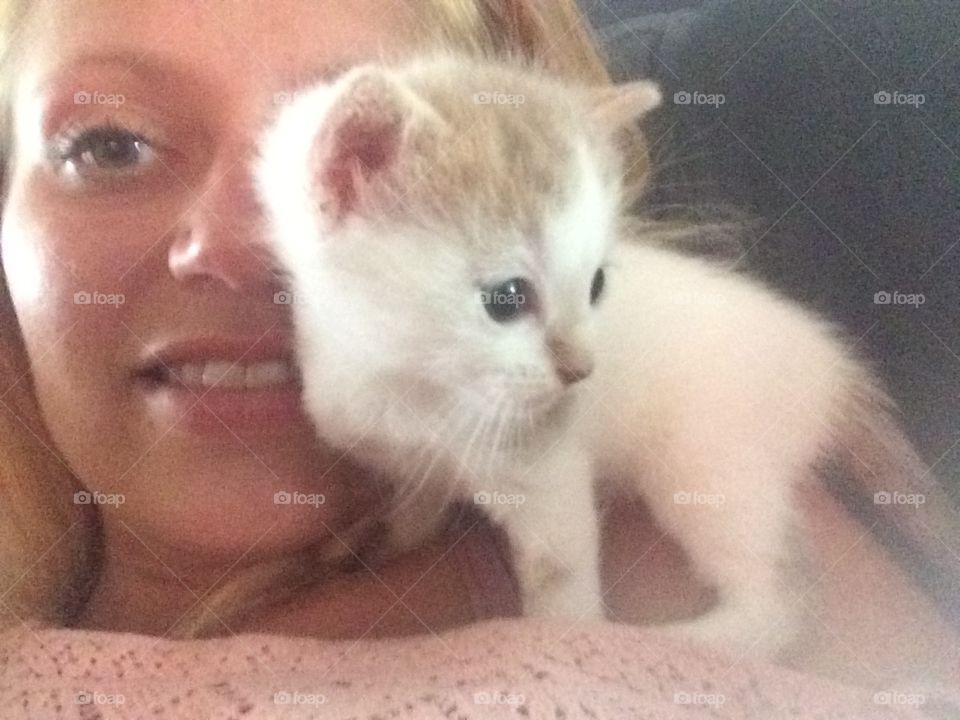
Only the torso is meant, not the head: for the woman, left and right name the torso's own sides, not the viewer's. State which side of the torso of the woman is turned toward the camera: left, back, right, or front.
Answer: front

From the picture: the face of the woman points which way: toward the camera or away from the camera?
toward the camera
